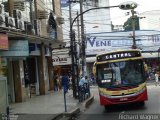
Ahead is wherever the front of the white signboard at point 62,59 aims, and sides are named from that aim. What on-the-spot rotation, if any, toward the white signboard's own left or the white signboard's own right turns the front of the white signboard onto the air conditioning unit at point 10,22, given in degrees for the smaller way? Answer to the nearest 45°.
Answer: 0° — it already faces it

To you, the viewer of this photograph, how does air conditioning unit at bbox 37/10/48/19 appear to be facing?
facing the viewer and to the right of the viewer

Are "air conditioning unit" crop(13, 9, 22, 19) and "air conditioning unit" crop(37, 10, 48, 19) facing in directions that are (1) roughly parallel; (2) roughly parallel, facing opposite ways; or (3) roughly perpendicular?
roughly parallel

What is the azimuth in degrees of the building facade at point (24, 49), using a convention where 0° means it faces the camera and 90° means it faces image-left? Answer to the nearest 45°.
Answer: approximately 315°

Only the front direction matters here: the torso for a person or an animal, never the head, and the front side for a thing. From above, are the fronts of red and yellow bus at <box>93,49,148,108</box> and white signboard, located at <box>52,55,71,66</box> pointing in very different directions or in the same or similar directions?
same or similar directions

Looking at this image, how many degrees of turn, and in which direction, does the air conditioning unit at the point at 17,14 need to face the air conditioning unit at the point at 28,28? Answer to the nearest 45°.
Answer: approximately 135° to its left

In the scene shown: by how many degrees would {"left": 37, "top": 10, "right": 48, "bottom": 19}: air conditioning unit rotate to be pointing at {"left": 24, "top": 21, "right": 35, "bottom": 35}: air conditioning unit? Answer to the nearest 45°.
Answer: approximately 45° to its right

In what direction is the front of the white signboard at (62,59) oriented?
toward the camera

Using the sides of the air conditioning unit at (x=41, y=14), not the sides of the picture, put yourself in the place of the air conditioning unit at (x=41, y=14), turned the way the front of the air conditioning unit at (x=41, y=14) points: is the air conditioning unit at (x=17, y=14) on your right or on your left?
on your right

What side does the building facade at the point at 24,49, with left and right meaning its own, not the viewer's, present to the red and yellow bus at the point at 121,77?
front
